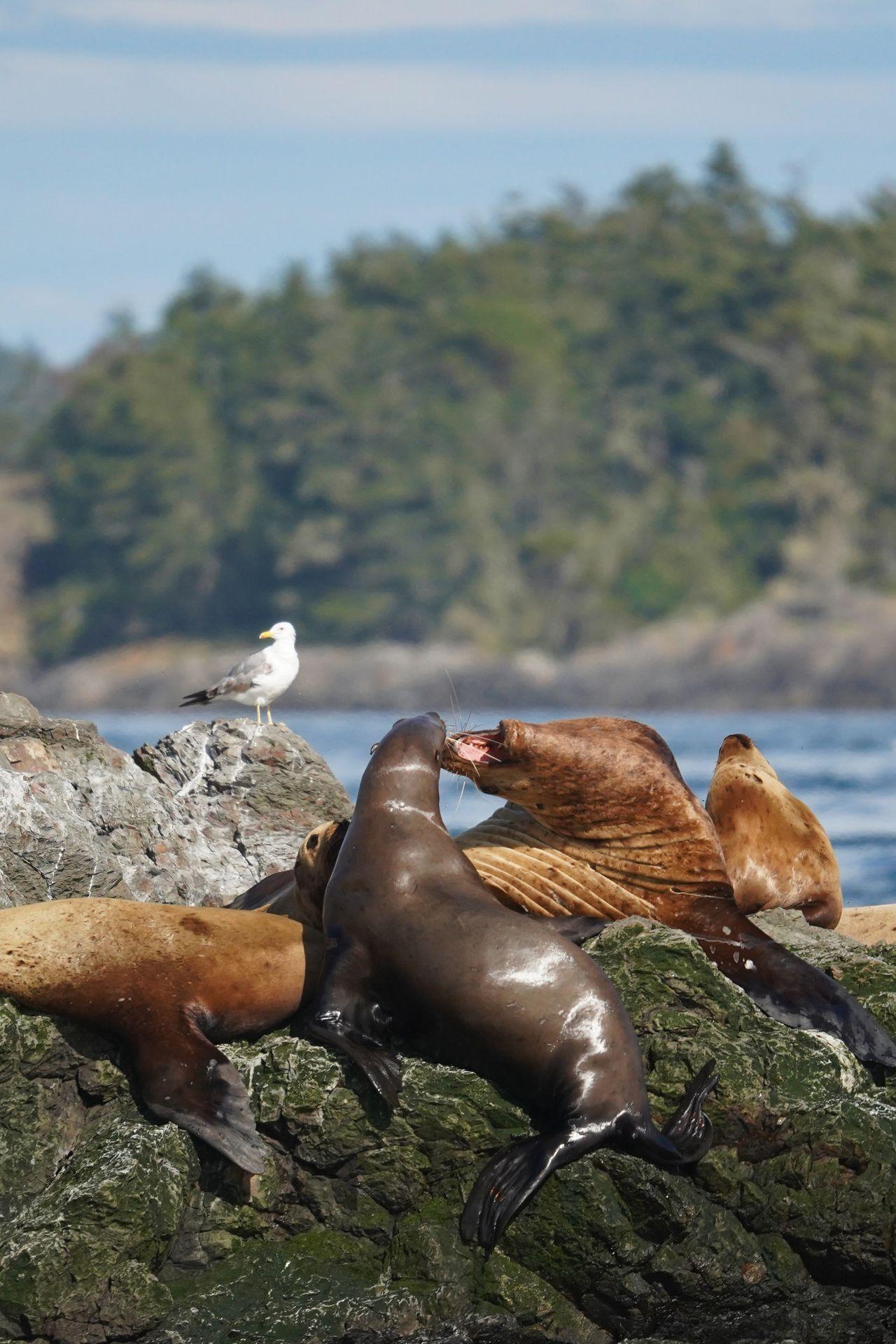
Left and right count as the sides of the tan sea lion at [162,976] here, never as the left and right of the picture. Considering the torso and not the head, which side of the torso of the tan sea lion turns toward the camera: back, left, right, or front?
left

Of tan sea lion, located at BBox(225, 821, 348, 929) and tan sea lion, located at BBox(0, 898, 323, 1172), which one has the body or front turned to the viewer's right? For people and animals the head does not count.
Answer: tan sea lion, located at BBox(225, 821, 348, 929)

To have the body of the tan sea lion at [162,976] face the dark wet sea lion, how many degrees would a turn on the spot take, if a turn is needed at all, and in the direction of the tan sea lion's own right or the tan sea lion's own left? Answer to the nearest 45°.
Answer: approximately 135° to the tan sea lion's own left

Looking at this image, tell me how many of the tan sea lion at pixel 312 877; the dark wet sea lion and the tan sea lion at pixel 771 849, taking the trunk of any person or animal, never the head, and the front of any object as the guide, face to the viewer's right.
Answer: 1

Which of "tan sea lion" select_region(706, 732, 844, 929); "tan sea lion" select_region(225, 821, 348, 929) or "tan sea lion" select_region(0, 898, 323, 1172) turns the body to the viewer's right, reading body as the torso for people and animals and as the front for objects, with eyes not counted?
"tan sea lion" select_region(225, 821, 348, 929)

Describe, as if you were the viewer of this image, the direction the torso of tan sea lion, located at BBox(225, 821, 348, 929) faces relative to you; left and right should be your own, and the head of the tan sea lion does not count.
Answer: facing to the right of the viewer

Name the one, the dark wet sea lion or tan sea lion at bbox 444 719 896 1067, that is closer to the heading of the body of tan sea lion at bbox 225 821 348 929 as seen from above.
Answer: the tan sea lion
